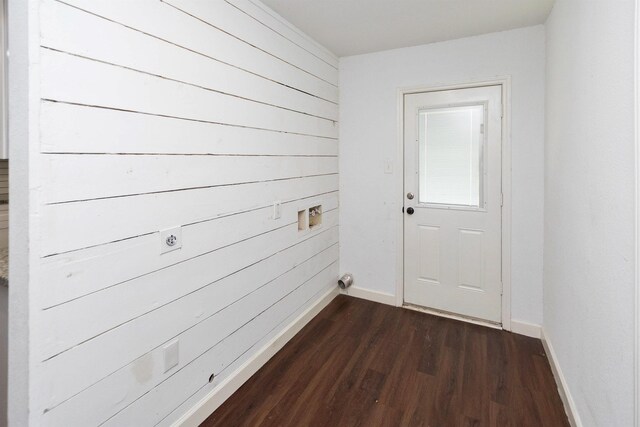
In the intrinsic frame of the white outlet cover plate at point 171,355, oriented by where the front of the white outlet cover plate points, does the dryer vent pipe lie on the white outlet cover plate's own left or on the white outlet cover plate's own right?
on the white outlet cover plate's own left

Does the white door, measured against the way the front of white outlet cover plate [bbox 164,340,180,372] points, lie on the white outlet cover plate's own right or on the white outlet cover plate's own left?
on the white outlet cover plate's own left

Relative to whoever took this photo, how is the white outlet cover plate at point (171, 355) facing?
facing the viewer and to the right of the viewer
